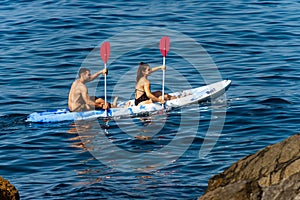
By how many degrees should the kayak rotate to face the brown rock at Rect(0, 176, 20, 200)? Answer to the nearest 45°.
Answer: approximately 90° to its right

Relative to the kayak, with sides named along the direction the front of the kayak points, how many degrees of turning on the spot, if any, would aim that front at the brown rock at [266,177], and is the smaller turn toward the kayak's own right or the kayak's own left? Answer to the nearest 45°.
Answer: approximately 90° to the kayak's own right

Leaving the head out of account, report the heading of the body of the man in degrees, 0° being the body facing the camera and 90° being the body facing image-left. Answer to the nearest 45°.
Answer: approximately 270°

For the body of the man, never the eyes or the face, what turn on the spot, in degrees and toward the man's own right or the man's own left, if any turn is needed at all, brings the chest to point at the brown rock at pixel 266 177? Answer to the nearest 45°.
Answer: approximately 90° to the man's own right

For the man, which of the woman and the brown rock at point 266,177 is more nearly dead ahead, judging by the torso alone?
the woman

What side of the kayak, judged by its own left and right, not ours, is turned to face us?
right

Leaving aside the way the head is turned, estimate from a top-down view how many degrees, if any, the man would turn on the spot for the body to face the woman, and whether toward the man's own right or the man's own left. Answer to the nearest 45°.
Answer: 0° — they already face them

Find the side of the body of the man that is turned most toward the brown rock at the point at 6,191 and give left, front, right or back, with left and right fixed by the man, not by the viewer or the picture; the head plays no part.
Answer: right

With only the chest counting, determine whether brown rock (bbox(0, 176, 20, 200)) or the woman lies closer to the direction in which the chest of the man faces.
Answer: the woman
